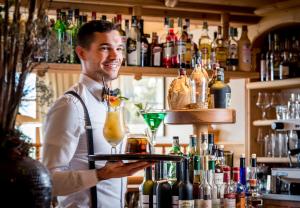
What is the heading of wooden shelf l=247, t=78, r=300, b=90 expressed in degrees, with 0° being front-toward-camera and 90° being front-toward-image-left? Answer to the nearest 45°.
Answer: approximately 45°

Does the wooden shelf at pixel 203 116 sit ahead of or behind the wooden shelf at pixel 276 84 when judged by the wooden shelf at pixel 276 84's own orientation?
ahead

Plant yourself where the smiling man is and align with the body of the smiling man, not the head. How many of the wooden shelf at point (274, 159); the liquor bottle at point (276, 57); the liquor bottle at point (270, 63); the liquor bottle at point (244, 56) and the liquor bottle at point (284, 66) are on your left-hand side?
5

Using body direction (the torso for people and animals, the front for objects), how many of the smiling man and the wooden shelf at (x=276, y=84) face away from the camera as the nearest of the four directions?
0

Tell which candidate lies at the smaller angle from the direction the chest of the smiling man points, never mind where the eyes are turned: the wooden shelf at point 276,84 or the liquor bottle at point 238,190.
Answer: the liquor bottle

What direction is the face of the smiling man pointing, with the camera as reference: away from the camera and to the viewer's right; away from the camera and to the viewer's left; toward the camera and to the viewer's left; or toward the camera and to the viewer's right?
toward the camera and to the viewer's right
